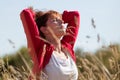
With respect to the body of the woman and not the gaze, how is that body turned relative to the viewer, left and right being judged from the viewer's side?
facing the viewer and to the right of the viewer
